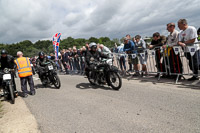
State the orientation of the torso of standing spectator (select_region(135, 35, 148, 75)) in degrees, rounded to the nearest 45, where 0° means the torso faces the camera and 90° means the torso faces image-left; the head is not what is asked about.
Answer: approximately 45°

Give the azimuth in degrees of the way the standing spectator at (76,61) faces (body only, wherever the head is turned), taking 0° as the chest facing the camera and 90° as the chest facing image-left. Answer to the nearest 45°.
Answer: approximately 315°

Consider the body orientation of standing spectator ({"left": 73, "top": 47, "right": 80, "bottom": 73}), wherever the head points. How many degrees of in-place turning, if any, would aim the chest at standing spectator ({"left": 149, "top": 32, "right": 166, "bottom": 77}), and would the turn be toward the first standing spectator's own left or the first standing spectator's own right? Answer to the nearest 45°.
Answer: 0° — they already face them

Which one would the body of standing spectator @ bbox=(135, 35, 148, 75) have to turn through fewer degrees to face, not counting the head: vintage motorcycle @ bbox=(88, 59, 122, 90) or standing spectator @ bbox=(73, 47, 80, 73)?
the vintage motorcycle
